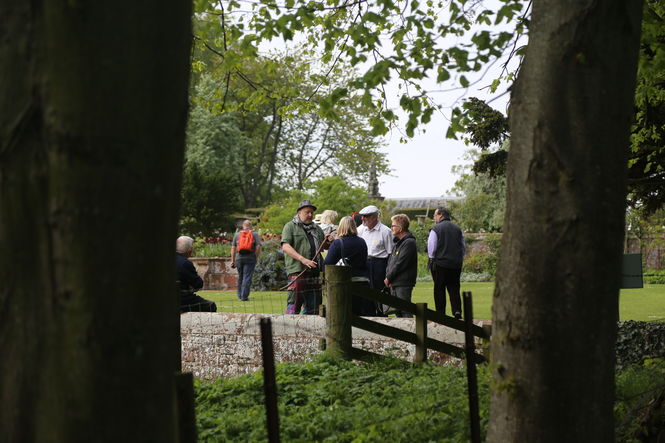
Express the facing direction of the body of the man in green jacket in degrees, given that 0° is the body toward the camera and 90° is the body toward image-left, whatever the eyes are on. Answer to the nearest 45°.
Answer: approximately 315°

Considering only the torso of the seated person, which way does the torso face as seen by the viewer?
to the viewer's right

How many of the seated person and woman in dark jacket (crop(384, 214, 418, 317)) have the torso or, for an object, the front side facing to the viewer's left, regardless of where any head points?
1

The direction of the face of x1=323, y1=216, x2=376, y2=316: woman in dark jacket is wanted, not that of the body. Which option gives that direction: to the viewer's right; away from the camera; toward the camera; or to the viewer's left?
away from the camera

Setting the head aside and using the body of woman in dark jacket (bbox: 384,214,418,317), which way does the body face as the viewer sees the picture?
to the viewer's left

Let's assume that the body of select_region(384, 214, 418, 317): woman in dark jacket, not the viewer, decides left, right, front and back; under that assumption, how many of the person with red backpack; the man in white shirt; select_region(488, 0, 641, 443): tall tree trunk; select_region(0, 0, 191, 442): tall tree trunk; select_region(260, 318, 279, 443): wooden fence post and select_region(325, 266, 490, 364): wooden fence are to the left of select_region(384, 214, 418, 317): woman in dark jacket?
4

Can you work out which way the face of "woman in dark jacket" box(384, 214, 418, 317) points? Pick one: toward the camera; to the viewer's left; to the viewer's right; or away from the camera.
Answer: to the viewer's left

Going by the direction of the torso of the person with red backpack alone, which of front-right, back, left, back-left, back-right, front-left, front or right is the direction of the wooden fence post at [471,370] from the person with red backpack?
back

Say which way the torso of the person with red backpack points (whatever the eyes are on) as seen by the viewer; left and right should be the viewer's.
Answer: facing away from the viewer

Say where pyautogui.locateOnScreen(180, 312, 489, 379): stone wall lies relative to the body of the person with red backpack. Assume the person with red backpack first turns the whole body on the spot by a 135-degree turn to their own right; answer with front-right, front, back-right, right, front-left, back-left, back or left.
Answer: front-right

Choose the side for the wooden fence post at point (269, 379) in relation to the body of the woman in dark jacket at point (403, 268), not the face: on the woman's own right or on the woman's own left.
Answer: on the woman's own left

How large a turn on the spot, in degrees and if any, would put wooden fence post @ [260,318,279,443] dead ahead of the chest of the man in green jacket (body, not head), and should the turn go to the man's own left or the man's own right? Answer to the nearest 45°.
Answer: approximately 45° to the man's own right

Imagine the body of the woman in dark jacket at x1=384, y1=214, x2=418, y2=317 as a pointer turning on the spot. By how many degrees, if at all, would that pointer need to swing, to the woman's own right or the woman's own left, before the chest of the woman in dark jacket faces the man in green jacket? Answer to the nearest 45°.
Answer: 0° — they already face them

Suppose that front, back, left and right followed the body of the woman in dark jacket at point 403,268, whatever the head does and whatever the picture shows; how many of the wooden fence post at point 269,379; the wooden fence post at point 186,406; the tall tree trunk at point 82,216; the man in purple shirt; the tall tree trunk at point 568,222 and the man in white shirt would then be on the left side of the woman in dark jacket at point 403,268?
4

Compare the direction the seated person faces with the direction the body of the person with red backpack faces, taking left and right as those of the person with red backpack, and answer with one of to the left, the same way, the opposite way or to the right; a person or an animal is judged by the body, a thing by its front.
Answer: to the right
